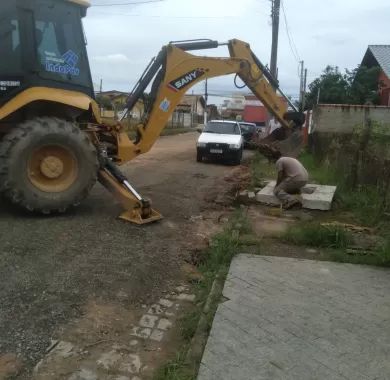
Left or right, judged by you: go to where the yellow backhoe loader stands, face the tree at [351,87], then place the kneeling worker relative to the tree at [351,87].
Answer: right

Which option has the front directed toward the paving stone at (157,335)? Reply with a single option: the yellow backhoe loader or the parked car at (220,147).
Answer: the parked car

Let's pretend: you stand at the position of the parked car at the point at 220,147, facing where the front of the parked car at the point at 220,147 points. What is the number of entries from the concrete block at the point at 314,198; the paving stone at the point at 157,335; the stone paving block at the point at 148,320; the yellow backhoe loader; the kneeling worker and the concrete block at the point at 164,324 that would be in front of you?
6

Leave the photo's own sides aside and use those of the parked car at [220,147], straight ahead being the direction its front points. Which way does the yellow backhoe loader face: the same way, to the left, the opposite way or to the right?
to the right

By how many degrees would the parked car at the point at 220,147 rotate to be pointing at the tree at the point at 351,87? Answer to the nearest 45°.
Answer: approximately 135° to its left

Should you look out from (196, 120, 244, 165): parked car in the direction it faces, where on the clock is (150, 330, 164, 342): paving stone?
The paving stone is roughly at 12 o'clock from the parked car.

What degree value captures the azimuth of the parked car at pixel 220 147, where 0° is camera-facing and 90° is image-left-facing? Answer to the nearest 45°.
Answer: approximately 0°

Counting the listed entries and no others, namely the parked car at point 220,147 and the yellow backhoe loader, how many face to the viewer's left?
1

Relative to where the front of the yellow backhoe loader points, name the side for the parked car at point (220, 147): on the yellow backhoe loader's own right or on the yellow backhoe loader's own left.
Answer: on the yellow backhoe loader's own right

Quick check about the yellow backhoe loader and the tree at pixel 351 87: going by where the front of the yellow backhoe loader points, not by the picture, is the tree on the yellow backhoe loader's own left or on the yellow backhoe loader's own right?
on the yellow backhoe loader's own right

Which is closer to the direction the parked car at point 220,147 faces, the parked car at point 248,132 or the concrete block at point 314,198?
the concrete block

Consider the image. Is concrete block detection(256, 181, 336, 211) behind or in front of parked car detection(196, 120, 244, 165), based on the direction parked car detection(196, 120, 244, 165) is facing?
in front

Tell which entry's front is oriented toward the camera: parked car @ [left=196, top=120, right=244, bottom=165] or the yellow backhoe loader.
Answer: the parked car

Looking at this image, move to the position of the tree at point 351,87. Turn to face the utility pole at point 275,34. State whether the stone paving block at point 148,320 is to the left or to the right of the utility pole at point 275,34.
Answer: left

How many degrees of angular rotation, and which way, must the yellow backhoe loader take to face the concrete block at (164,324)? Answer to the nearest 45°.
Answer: approximately 135° to its left

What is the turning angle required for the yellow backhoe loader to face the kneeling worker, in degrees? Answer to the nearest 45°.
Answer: approximately 135° to its right

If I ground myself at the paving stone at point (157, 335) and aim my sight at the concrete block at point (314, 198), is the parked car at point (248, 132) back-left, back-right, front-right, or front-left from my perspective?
front-left

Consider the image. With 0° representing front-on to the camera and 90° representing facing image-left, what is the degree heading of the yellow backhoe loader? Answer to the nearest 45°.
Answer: approximately 90°
